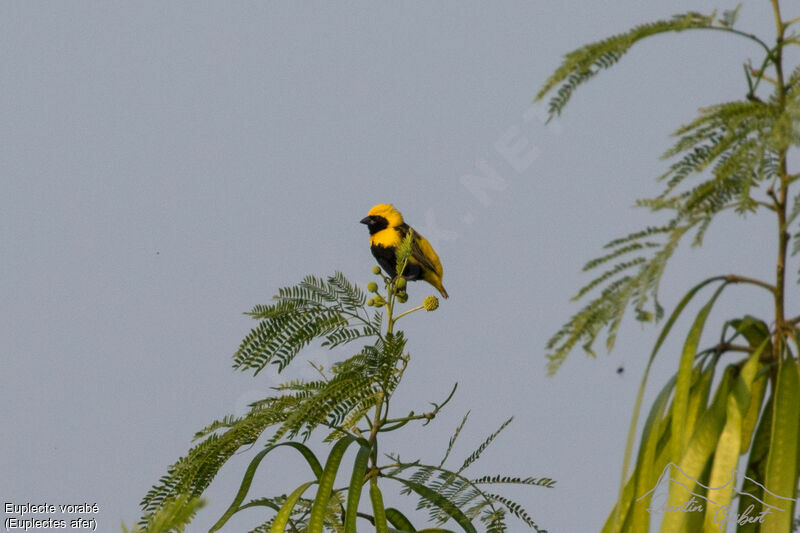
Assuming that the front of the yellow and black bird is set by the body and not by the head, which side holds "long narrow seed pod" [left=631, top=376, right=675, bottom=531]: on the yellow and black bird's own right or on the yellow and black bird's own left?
on the yellow and black bird's own left

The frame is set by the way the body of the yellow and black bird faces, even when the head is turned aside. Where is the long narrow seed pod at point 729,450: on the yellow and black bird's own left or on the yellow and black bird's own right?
on the yellow and black bird's own left

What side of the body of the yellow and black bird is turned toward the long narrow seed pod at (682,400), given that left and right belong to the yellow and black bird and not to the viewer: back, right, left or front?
left

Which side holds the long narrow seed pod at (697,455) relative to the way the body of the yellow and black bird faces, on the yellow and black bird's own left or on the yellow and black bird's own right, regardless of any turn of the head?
on the yellow and black bird's own left

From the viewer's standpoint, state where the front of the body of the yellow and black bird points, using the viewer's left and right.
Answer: facing to the left of the viewer

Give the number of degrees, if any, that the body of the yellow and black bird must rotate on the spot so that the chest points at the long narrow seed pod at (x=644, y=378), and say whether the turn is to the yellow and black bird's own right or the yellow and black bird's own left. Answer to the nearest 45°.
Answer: approximately 90° to the yellow and black bird's own left

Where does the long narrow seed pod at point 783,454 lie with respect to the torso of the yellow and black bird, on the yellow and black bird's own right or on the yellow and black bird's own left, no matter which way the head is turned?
on the yellow and black bird's own left
